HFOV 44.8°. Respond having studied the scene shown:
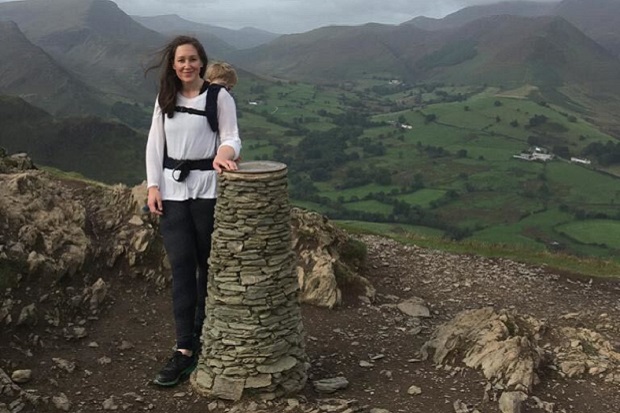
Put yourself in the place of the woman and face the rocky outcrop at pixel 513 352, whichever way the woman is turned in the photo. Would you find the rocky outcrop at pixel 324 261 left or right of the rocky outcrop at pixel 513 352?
left

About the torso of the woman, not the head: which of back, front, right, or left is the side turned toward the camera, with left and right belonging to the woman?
front

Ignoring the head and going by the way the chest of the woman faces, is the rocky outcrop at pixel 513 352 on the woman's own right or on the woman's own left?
on the woman's own left

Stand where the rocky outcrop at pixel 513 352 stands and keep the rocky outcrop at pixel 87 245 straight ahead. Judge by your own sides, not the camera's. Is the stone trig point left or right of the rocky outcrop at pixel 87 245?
left

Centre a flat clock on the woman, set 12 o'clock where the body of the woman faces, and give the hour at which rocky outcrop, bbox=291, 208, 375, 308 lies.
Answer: The rocky outcrop is roughly at 7 o'clock from the woman.

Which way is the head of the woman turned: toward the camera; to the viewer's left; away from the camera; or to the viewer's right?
toward the camera
